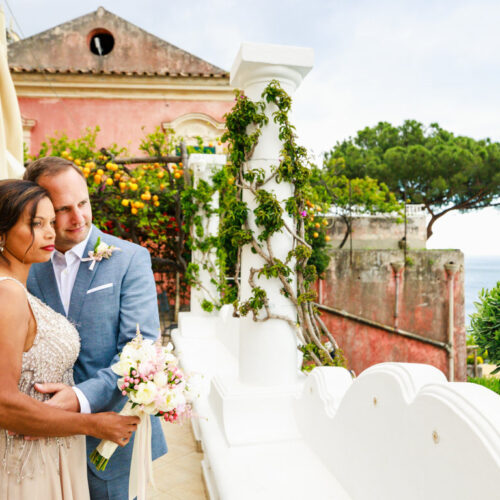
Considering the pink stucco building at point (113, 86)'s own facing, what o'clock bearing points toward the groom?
The groom is roughly at 12 o'clock from the pink stucco building.

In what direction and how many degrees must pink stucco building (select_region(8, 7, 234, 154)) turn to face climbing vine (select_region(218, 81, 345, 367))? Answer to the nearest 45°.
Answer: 0° — it already faces it

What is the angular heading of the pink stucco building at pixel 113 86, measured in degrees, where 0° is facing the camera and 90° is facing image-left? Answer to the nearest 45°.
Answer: approximately 0°

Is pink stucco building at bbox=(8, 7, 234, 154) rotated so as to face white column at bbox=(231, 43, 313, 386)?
yes

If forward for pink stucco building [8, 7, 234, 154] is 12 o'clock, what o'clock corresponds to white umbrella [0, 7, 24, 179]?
The white umbrella is roughly at 12 o'clock from the pink stucco building.
